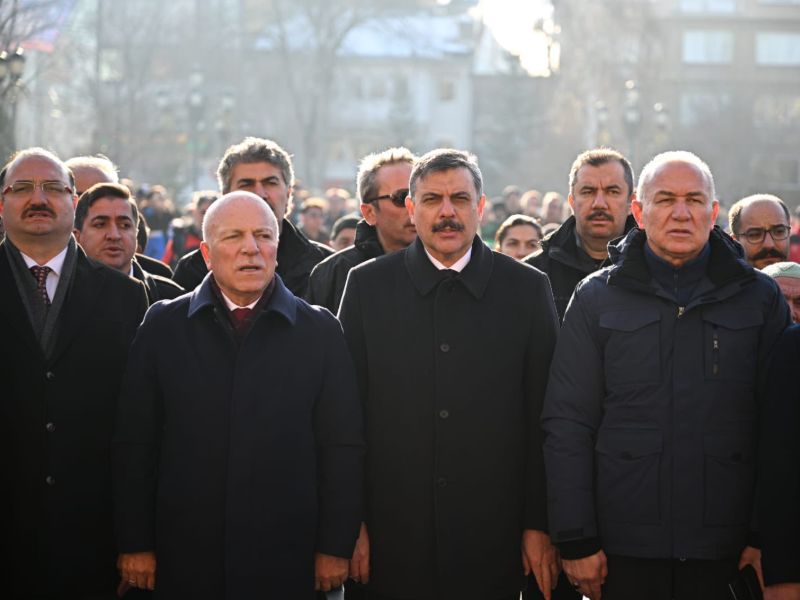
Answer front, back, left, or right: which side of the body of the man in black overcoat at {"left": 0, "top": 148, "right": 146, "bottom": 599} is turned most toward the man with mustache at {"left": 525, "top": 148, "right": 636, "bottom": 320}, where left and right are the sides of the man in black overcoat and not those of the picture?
left

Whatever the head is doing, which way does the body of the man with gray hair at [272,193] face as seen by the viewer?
toward the camera

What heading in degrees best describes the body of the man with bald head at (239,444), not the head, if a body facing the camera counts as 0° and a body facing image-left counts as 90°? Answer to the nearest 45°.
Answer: approximately 0°

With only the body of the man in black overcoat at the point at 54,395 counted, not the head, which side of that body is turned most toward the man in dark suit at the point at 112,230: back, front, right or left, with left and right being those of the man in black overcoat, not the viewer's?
back

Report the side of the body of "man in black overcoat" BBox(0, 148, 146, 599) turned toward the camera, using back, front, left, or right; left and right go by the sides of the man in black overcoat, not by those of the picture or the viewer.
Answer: front

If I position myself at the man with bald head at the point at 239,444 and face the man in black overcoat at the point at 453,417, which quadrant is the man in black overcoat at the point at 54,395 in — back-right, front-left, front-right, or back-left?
back-left

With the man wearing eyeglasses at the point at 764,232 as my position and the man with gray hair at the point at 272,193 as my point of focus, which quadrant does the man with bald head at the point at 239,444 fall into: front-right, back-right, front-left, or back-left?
front-left

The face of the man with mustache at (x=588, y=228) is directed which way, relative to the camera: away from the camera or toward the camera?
toward the camera

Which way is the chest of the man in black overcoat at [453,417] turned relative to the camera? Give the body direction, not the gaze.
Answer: toward the camera

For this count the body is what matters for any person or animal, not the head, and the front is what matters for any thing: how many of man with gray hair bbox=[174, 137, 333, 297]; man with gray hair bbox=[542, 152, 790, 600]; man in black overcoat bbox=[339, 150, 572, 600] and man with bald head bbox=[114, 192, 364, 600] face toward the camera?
4

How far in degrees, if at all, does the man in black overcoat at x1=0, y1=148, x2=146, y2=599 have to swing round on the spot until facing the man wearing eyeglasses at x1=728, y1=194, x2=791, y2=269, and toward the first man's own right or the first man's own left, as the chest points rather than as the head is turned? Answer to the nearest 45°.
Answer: approximately 90° to the first man's own left

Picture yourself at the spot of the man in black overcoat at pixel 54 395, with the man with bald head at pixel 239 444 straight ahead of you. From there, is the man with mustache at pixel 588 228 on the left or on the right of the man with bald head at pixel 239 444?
left

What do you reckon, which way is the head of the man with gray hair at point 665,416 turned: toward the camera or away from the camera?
toward the camera
